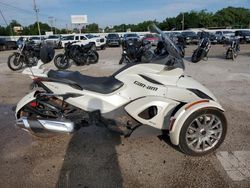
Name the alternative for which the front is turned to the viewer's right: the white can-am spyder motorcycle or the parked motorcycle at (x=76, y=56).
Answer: the white can-am spyder motorcycle

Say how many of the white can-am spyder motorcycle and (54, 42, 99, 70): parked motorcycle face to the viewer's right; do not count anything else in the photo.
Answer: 1

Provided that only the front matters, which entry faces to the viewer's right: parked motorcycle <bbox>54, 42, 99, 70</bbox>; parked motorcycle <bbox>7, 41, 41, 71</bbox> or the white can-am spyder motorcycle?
the white can-am spyder motorcycle

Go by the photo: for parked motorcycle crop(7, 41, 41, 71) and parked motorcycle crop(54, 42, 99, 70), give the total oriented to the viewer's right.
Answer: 0

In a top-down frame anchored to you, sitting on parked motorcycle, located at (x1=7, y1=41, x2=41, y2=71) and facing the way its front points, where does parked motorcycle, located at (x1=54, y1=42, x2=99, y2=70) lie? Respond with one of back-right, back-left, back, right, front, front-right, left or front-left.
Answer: back-left

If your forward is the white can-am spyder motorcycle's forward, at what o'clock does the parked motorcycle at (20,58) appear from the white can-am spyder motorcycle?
The parked motorcycle is roughly at 8 o'clock from the white can-am spyder motorcycle.

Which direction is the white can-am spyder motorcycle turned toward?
to the viewer's right

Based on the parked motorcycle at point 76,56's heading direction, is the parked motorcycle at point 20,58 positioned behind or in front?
in front

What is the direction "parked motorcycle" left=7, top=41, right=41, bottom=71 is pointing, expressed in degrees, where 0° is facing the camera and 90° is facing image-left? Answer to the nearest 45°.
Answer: approximately 45°

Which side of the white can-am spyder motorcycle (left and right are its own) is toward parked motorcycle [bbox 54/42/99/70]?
left

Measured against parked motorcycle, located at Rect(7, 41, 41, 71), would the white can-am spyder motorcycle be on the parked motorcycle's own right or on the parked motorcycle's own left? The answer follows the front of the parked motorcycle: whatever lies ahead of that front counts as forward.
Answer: on the parked motorcycle's own left
